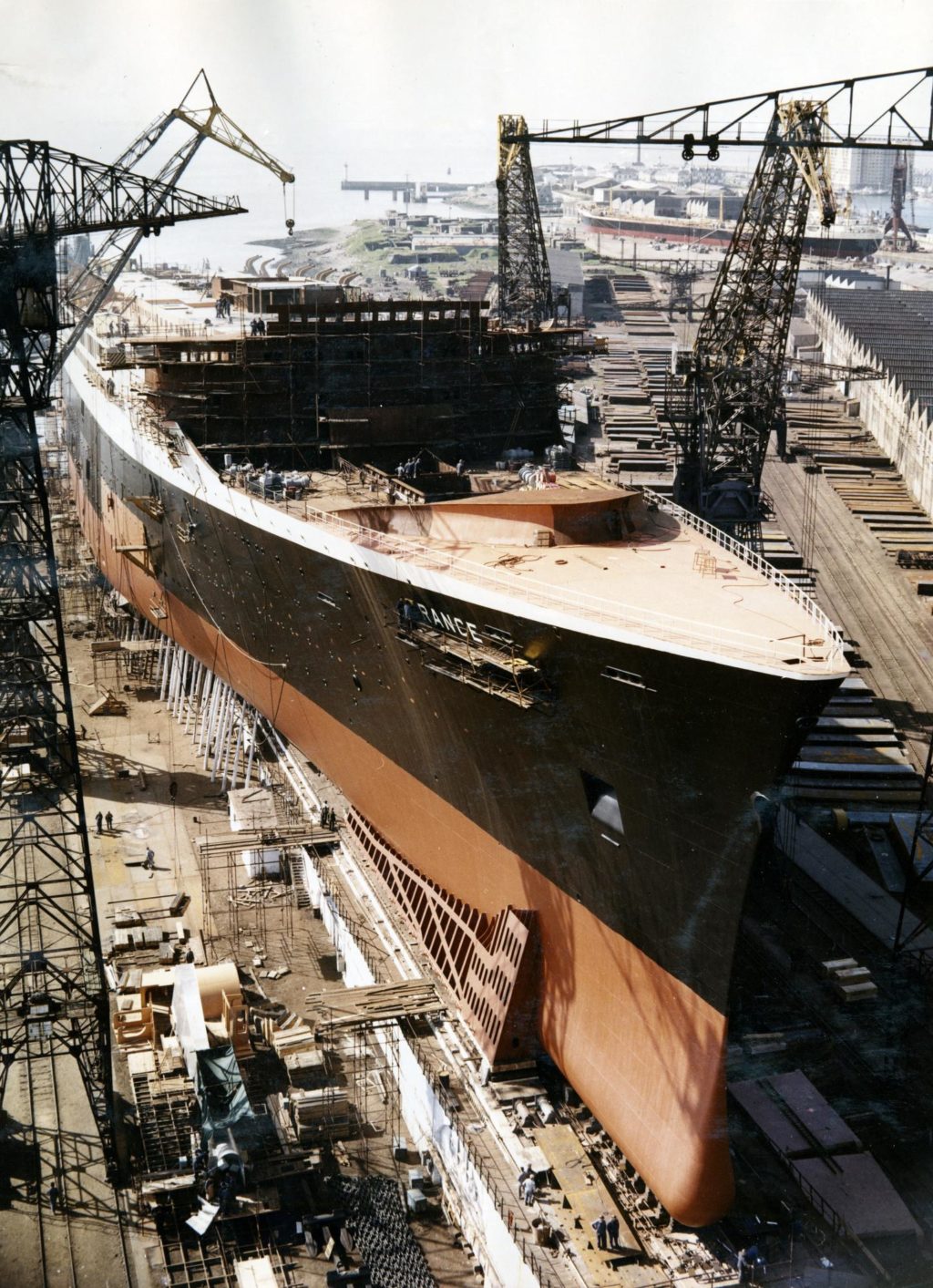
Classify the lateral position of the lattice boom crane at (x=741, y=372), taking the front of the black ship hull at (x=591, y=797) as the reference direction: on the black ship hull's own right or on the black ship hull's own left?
on the black ship hull's own left

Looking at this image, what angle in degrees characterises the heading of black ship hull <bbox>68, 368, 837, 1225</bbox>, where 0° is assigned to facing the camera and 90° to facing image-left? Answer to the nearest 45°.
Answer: approximately 315°

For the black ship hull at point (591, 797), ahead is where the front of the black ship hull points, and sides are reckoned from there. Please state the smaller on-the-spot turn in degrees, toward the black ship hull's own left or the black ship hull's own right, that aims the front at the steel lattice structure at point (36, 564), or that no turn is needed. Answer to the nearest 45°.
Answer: approximately 135° to the black ship hull's own right

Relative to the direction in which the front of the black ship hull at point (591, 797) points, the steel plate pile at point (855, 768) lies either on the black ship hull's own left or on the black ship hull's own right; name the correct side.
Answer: on the black ship hull's own left

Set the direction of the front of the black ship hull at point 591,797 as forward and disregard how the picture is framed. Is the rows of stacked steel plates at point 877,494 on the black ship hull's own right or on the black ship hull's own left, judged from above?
on the black ship hull's own left
